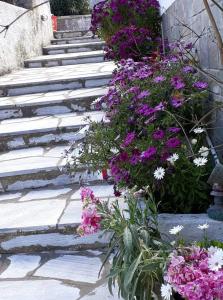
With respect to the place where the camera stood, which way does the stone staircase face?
facing the viewer

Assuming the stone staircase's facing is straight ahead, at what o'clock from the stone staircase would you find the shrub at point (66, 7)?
The shrub is roughly at 6 o'clock from the stone staircase.

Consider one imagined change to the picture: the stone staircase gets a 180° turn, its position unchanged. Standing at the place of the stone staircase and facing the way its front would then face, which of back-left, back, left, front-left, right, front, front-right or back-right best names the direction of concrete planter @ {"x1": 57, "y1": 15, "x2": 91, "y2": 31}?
front

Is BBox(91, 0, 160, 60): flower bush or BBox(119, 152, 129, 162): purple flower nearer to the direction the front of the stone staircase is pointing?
the purple flower

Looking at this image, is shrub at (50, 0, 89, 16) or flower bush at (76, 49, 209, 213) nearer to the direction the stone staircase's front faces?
the flower bush

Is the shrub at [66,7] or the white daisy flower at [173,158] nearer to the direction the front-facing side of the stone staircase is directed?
the white daisy flower

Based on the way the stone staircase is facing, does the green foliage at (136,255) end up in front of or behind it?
in front
